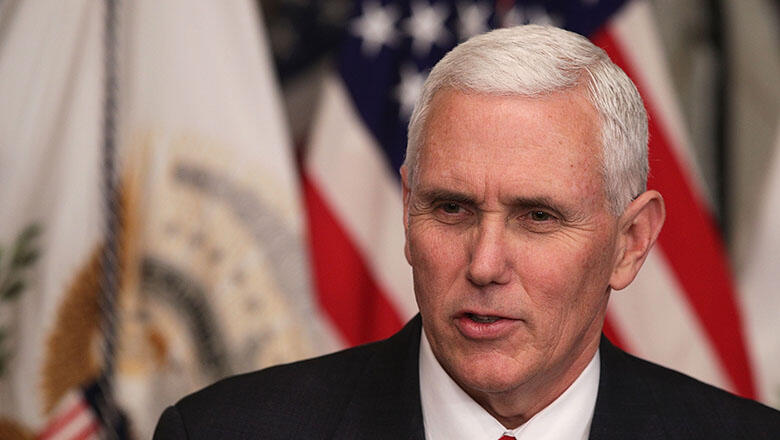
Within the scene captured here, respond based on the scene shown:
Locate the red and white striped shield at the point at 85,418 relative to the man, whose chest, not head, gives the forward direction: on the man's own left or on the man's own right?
on the man's own right

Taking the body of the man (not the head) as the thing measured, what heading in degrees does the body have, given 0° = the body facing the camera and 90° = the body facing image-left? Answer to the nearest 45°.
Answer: approximately 0°

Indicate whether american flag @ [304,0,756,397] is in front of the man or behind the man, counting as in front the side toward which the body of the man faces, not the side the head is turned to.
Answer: behind

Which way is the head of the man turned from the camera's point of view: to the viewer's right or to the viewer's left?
to the viewer's left
